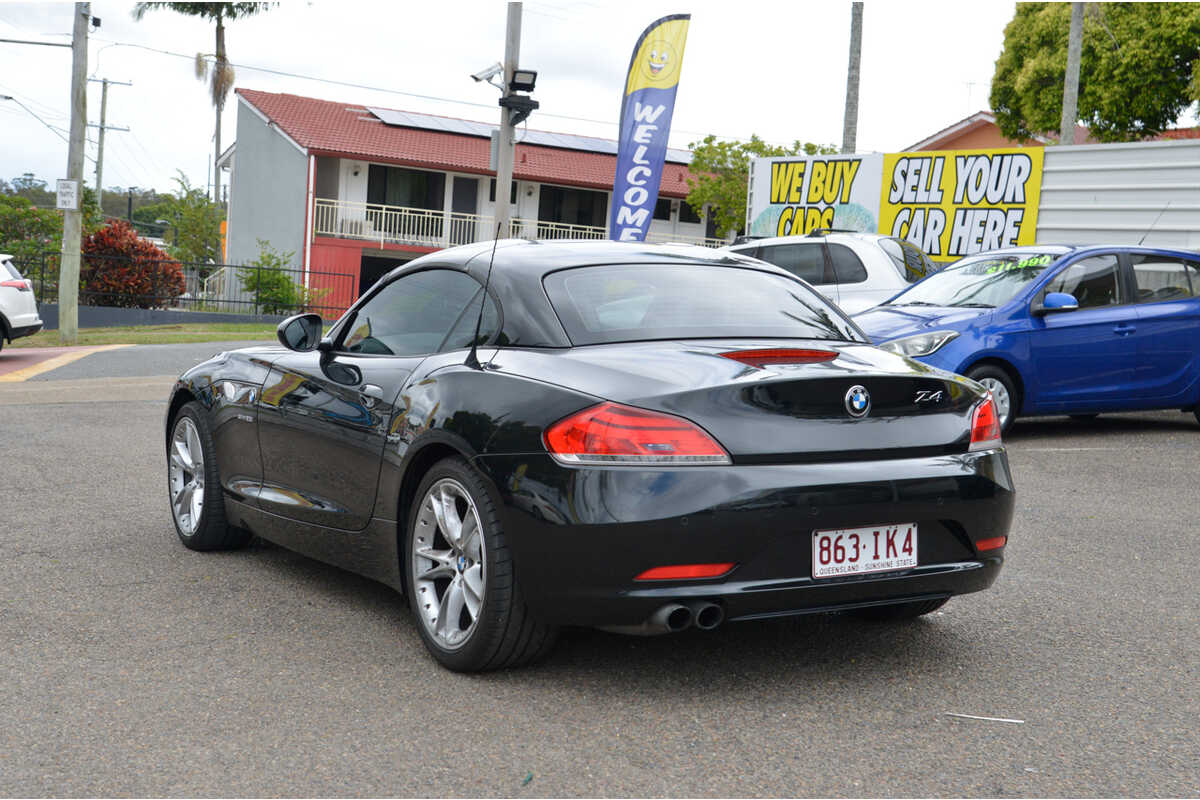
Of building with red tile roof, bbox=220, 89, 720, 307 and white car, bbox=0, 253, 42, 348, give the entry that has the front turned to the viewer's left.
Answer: the white car

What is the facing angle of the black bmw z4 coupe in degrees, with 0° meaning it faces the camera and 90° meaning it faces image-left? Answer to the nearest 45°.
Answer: approximately 135°

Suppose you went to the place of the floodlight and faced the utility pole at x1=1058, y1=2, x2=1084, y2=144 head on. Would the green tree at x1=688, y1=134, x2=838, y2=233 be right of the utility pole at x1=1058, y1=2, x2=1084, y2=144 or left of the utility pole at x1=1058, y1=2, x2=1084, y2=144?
left

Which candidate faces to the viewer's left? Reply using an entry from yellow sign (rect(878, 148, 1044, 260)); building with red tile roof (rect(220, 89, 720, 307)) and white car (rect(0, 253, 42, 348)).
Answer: the white car

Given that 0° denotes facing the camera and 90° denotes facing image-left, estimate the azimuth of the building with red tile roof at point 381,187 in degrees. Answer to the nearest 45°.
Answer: approximately 315°

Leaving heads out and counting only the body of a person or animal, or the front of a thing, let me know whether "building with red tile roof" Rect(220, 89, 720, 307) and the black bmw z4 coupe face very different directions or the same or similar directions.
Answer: very different directions

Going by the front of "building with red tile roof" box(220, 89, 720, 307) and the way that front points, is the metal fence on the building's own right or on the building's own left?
on the building's own right

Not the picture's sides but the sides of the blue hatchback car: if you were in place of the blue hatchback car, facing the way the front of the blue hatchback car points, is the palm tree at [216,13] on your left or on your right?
on your right

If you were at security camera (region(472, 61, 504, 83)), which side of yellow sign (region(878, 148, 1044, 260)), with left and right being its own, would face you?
right

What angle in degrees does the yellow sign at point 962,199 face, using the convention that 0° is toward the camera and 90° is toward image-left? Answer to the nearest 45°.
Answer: approximately 0°
